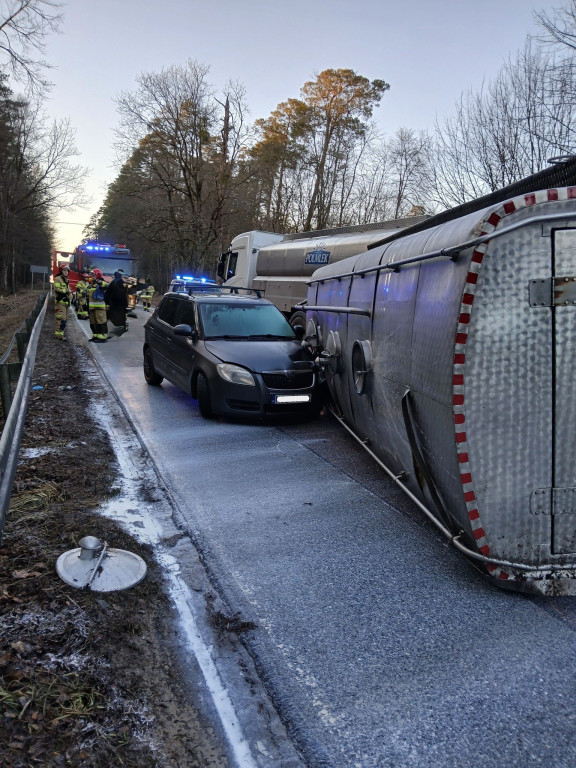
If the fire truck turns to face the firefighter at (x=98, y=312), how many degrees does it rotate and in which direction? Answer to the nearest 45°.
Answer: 0° — it already faces them

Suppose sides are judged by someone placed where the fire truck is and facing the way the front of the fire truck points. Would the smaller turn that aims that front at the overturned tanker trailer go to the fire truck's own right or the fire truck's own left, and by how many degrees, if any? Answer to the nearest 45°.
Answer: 0° — it already faces it

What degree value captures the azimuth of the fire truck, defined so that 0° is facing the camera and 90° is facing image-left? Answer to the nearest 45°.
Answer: approximately 0°

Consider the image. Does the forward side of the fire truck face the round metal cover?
yes
